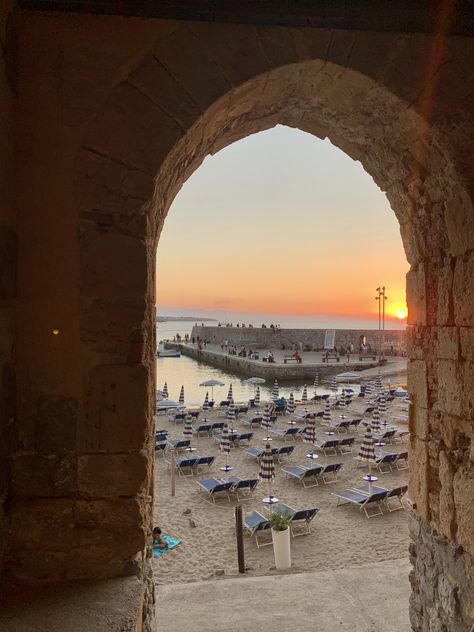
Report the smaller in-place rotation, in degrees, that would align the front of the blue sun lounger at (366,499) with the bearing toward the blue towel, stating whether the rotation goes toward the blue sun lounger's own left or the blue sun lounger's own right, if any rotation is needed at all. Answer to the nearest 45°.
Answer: approximately 90° to the blue sun lounger's own left

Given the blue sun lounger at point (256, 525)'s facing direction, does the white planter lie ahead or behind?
behind

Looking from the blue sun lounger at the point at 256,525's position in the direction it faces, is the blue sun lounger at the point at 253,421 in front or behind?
in front

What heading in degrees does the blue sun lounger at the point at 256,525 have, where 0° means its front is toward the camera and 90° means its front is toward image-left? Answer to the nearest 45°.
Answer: approximately 135°

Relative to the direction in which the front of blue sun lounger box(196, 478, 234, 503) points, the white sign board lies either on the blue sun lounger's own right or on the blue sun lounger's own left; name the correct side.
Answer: on the blue sun lounger's own right

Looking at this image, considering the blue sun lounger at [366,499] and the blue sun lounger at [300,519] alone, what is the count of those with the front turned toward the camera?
0

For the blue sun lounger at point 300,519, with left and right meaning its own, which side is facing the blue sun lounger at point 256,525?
left

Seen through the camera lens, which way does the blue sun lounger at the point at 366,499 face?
facing away from the viewer and to the left of the viewer

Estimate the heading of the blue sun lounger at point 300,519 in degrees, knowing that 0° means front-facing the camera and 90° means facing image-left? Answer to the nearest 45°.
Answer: approximately 135°
